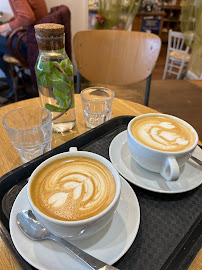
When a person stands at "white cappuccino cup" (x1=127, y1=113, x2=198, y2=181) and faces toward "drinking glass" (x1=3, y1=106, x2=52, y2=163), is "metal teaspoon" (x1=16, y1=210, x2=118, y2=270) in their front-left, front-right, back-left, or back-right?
front-left

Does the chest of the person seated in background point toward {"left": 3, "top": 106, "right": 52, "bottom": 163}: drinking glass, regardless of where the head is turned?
no

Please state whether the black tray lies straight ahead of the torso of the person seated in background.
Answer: no

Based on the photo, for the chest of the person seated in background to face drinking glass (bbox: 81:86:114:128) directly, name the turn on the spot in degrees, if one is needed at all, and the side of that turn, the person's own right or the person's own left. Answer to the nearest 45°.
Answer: approximately 90° to the person's own left
